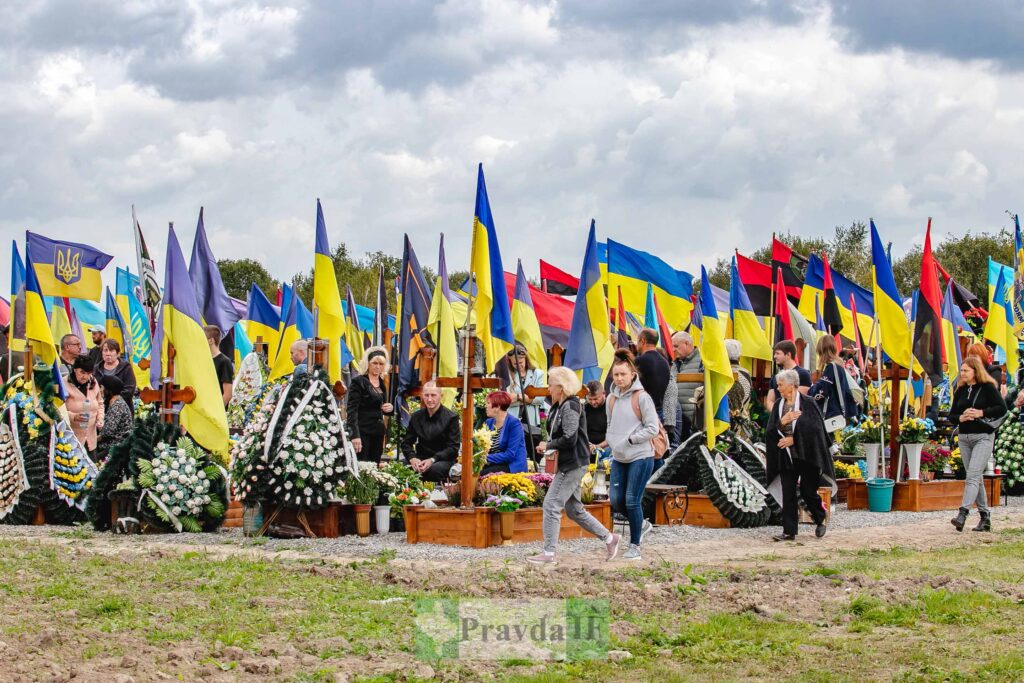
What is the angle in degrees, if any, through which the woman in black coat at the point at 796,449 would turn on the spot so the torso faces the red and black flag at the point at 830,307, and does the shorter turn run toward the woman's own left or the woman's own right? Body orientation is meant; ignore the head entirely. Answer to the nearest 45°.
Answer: approximately 135° to the woman's own right

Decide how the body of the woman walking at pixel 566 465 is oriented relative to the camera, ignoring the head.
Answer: to the viewer's left

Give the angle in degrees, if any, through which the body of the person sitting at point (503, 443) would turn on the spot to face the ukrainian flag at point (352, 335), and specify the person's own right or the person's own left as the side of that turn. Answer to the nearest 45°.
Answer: approximately 90° to the person's own right

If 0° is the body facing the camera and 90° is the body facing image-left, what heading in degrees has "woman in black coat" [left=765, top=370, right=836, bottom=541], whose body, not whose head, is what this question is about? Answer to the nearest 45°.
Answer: approximately 45°
